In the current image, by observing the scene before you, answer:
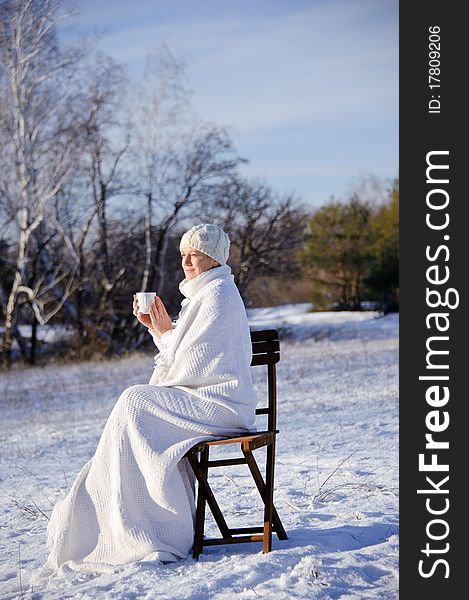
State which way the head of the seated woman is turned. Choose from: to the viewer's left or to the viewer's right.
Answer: to the viewer's left

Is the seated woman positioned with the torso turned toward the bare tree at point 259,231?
no

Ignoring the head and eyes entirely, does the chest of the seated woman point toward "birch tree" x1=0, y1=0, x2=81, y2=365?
no

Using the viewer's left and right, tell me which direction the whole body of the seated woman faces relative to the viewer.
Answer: facing to the left of the viewer
